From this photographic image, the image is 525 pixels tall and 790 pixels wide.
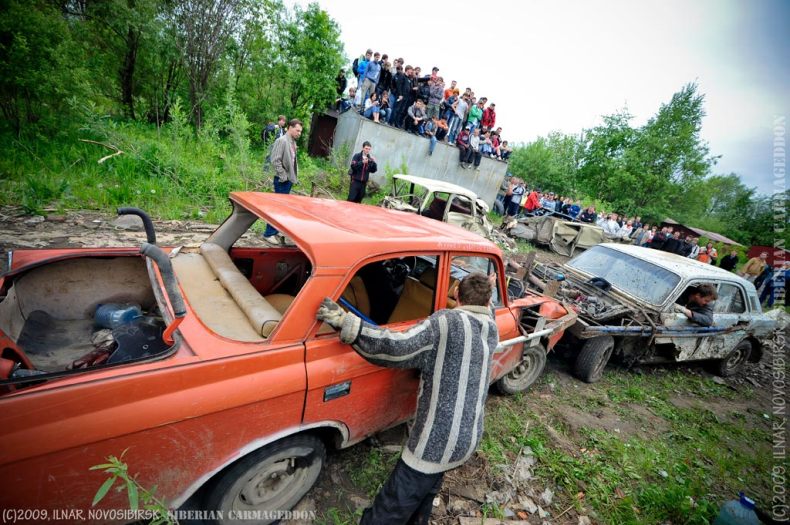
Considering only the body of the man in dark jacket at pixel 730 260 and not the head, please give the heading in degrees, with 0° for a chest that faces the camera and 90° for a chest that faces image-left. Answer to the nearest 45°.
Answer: approximately 45°

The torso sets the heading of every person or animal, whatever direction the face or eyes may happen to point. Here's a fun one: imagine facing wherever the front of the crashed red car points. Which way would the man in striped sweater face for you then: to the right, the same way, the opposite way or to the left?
to the left

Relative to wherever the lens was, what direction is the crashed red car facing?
facing away from the viewer and to the right of the viewer

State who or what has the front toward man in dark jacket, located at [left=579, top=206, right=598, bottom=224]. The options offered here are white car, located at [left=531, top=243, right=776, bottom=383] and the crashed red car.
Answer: the crashed red car

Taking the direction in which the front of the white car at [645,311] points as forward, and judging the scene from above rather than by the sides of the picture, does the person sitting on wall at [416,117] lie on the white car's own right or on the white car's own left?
on the white car's own right

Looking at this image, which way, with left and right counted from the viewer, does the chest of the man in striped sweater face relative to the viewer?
facing away from the viewer and to the left of the viewer
